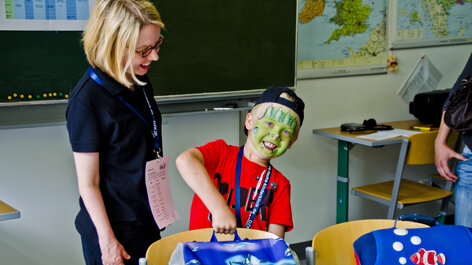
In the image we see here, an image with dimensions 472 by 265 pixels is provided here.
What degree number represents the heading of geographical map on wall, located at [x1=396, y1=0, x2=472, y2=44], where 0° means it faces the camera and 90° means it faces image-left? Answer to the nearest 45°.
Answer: approximately 0°

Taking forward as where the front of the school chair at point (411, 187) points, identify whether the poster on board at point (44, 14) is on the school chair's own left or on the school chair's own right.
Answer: on the school chair's own left

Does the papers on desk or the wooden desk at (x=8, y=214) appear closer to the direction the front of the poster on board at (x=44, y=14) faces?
the wooden desk

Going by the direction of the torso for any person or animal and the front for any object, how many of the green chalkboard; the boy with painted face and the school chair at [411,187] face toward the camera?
2

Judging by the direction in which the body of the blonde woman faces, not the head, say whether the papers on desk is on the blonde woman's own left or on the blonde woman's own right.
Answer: on the blonde woman's own left

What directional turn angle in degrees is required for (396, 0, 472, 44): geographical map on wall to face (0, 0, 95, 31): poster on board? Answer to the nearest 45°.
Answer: approximately 45° to its right

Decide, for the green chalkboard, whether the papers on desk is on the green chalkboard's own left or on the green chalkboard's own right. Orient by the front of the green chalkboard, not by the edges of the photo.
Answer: on the green chalkboard's own left

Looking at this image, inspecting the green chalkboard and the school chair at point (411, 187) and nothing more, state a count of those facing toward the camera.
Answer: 1

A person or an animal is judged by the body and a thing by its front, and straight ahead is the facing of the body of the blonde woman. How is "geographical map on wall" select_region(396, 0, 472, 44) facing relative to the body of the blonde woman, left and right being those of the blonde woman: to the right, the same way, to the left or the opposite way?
to the right

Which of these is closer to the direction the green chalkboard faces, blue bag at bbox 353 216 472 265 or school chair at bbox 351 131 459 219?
the blue bag

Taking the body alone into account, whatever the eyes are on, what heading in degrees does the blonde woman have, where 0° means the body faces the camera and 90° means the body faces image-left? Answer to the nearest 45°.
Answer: approximately 315°
